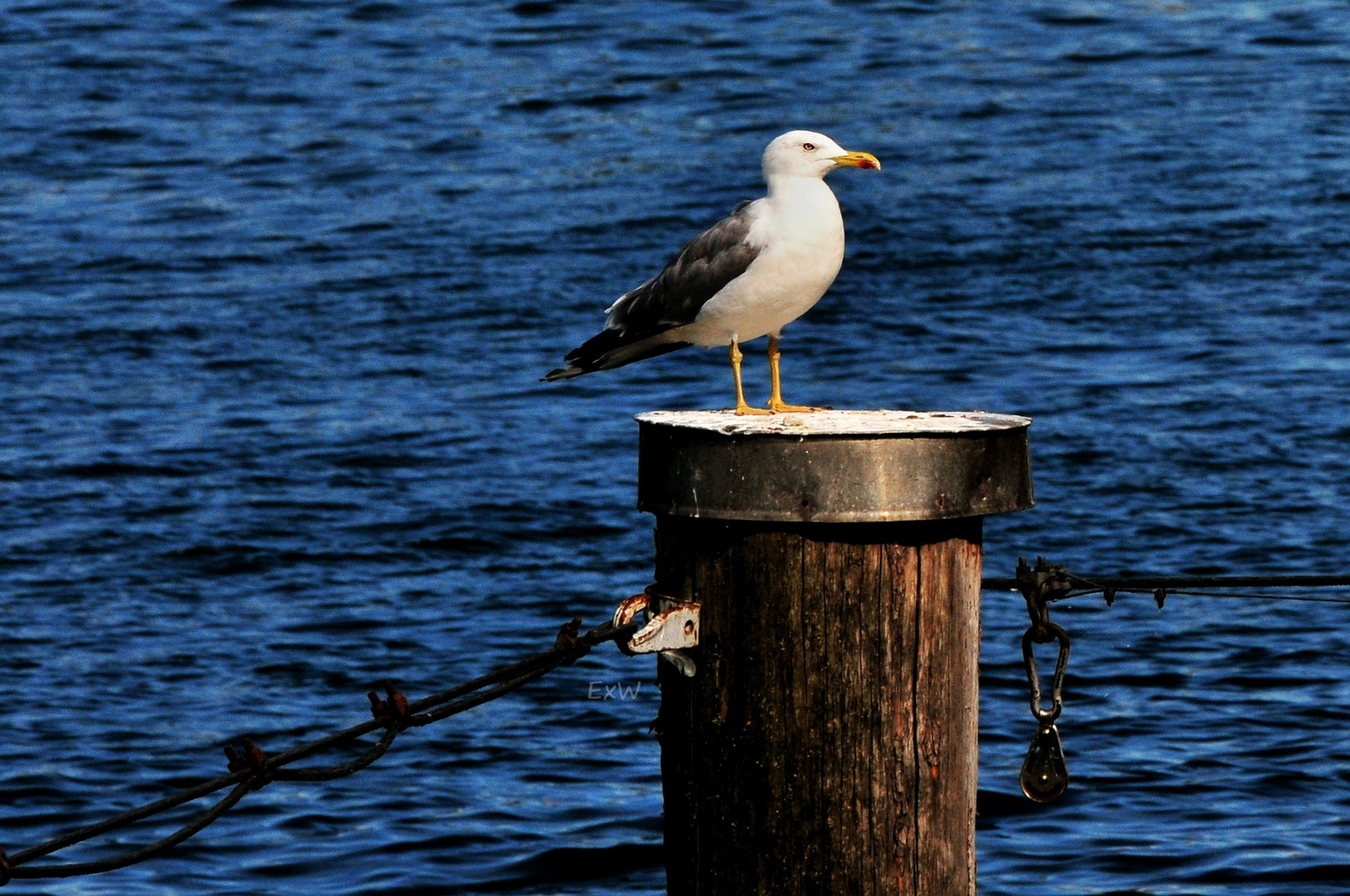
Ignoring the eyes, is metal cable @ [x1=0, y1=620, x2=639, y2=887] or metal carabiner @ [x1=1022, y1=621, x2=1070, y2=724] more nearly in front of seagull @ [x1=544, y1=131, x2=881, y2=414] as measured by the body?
the metal carabiner

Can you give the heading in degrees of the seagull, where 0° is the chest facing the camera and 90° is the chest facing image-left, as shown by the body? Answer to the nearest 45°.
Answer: approximately 270°

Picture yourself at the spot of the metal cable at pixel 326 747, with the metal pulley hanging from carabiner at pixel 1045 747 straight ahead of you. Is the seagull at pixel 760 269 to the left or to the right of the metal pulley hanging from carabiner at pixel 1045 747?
left

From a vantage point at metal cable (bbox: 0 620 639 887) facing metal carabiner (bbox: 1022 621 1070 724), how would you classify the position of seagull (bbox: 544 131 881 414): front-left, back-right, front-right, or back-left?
front-left

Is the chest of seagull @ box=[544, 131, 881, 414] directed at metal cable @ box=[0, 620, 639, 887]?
no
